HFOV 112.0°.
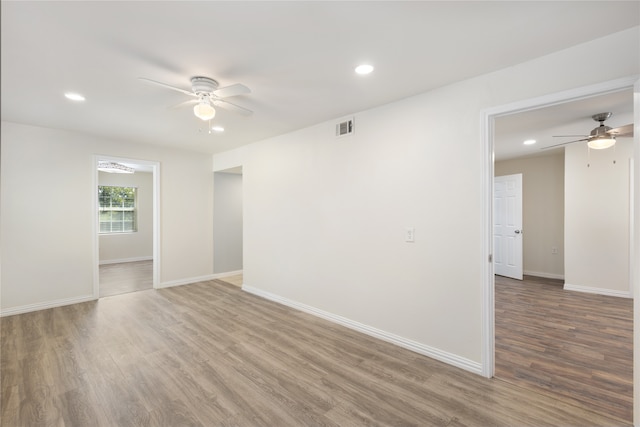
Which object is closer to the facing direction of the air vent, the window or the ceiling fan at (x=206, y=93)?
the ceiling fan

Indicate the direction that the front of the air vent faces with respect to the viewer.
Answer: facing the viewer and to the left of the viewer

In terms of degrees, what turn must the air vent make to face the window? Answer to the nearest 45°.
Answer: approximately 90° to its right

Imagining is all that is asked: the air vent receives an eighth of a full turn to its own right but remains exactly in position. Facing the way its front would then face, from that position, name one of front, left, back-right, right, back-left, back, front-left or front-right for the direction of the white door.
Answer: back-right

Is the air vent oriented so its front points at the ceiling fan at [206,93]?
yes

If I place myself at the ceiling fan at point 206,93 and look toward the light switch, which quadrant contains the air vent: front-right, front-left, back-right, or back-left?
front-left
